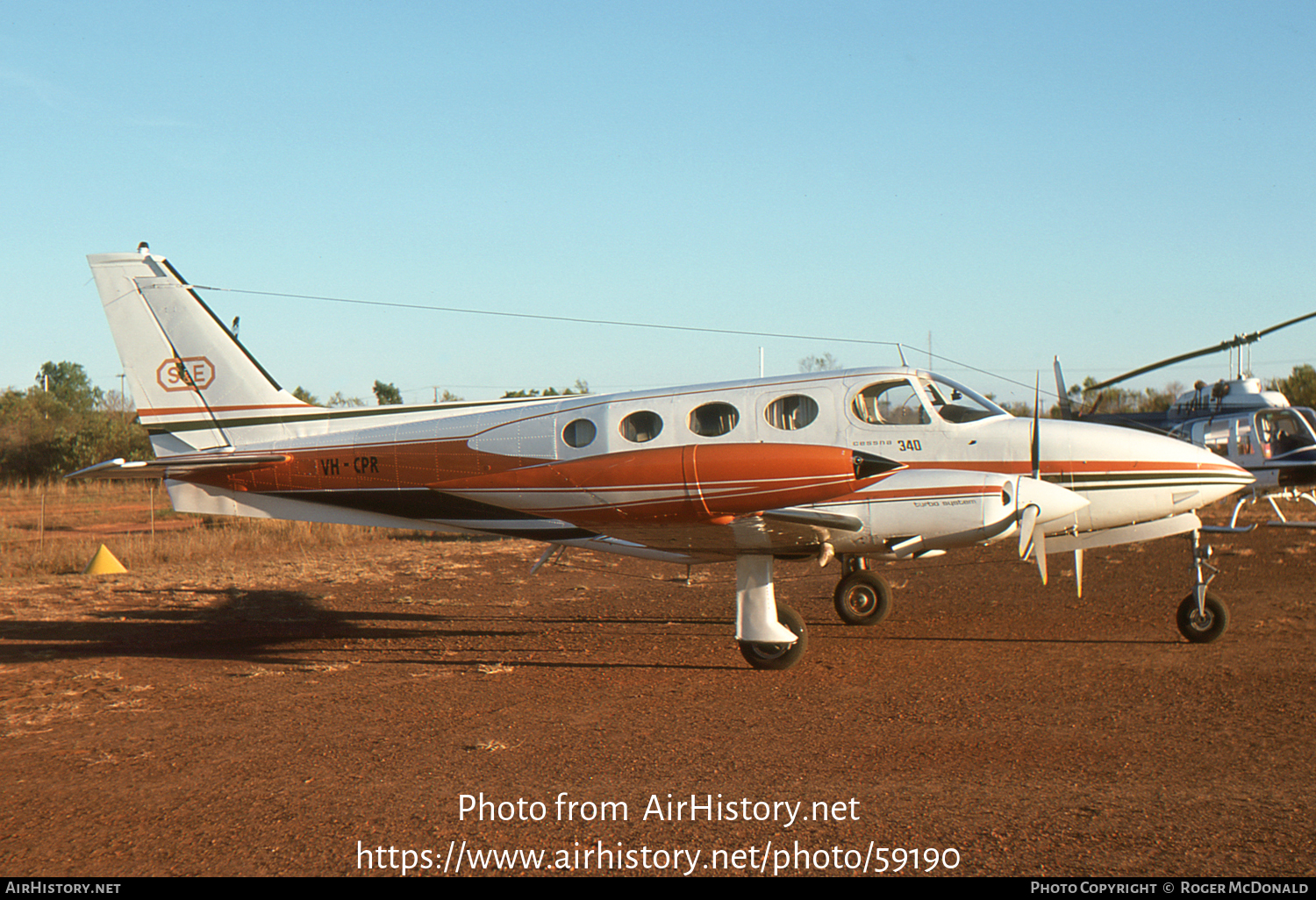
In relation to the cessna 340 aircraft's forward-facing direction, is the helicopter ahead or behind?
ahead

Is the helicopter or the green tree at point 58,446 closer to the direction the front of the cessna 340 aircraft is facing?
the helicopter

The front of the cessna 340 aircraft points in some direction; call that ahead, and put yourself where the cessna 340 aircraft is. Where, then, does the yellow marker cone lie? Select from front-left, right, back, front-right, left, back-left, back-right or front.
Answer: back-left

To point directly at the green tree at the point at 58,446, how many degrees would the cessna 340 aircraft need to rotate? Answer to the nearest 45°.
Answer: approximately 135° to its left

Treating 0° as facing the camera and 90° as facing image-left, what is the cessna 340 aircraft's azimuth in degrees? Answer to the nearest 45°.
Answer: approximately 270°

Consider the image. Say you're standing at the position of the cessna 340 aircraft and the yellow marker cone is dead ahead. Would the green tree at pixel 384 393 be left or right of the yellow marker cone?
right

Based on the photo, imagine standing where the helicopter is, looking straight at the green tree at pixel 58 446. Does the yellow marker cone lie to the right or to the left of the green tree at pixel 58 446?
left

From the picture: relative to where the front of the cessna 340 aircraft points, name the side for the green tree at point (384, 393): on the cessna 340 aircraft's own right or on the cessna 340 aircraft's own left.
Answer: on the cessna 340 aircraft's own left
